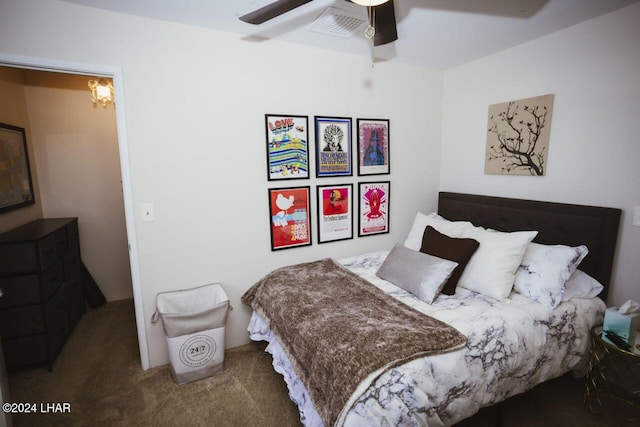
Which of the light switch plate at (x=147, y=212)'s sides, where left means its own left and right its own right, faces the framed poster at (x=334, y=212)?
left

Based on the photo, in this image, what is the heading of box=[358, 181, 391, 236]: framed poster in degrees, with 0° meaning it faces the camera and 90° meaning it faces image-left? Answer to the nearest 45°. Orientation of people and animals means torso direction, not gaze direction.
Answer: approximately 315°

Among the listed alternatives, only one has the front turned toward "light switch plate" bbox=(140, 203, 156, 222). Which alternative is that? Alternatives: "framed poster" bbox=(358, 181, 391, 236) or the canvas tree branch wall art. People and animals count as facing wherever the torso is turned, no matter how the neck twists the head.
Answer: the canvas tree branch wall art

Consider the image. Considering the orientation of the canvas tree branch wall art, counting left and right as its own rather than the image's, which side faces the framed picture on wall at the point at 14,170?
front

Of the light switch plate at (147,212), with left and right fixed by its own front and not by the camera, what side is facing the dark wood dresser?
right

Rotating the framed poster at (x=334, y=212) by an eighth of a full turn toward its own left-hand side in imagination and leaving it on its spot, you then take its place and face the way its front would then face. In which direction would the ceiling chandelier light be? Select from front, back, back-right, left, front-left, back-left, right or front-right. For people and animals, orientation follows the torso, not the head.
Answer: back

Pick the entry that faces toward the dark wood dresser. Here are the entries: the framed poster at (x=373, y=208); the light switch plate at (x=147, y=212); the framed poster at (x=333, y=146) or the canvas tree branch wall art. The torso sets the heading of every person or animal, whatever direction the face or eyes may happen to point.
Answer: the canvas tree branch wall art

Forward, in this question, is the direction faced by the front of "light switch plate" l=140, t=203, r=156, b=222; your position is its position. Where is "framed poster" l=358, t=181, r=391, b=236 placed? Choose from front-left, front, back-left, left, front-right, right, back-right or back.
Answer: left

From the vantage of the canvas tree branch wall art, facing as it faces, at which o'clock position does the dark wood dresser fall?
The dark wood dresser is roughly at 12 o'clock from the canvas tree branch wall art.

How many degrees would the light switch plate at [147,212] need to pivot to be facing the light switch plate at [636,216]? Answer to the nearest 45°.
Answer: approximately 45° to its left

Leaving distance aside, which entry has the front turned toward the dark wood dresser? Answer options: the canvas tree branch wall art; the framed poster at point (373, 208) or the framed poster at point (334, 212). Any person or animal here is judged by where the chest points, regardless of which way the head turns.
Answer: the canvas tree branch wall art

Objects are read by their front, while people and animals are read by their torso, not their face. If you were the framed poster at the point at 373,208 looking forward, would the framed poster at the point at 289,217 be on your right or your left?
on your right

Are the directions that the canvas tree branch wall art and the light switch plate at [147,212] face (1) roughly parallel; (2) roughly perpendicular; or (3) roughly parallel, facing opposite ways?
roughly perpendicular
